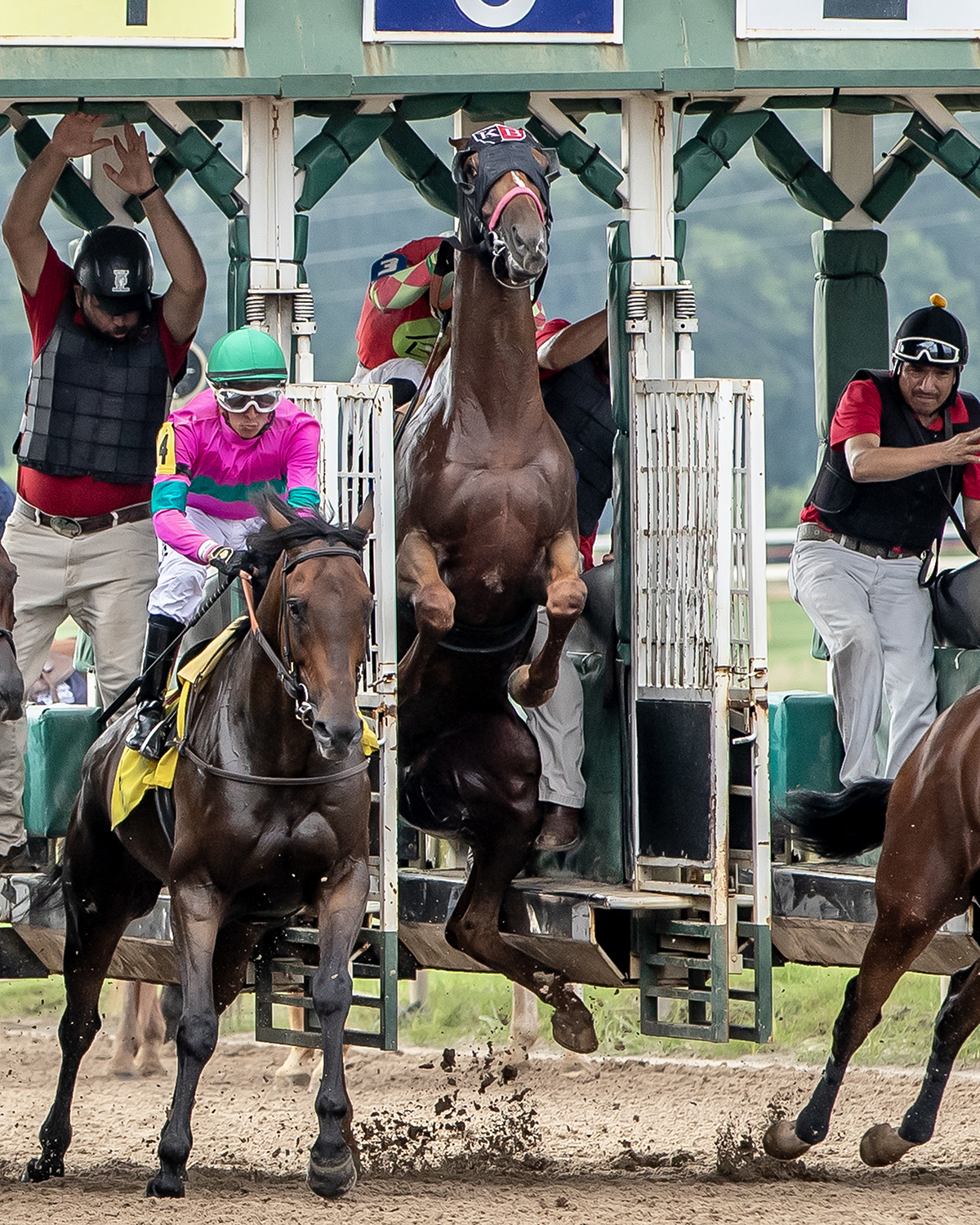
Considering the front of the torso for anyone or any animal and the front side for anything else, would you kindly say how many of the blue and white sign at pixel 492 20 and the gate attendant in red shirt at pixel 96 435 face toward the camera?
2

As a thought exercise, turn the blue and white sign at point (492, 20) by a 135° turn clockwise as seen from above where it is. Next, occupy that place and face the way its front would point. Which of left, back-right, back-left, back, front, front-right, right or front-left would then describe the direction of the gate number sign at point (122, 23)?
front-left

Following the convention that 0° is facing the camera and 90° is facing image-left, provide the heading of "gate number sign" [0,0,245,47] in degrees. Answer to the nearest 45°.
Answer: approximately 0°

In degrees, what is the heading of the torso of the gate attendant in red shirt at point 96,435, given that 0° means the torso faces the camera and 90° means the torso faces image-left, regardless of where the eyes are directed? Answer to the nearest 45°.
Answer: approximately 0°

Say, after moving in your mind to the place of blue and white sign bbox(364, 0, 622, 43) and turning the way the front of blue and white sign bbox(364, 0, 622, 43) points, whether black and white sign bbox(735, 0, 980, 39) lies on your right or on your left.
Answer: on your left

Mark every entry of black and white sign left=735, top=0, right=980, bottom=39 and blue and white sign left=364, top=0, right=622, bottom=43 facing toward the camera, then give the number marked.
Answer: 2
